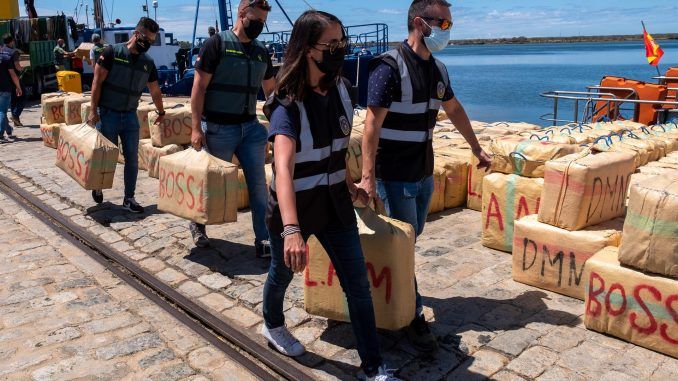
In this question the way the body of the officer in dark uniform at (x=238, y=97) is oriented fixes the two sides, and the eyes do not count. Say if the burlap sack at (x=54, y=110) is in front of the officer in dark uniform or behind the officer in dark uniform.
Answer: behind

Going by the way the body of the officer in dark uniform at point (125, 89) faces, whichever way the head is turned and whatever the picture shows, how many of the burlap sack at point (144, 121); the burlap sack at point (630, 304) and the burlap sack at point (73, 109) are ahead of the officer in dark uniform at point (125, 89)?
1

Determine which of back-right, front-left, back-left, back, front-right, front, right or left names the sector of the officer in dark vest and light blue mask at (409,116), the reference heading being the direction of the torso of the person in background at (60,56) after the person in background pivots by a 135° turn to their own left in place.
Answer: back-left

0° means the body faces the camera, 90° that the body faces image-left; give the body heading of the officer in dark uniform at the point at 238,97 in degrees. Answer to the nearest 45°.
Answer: approximately 315°

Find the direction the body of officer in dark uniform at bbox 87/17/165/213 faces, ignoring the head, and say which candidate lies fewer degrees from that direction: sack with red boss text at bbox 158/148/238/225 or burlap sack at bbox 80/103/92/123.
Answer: the sack with red boss text
